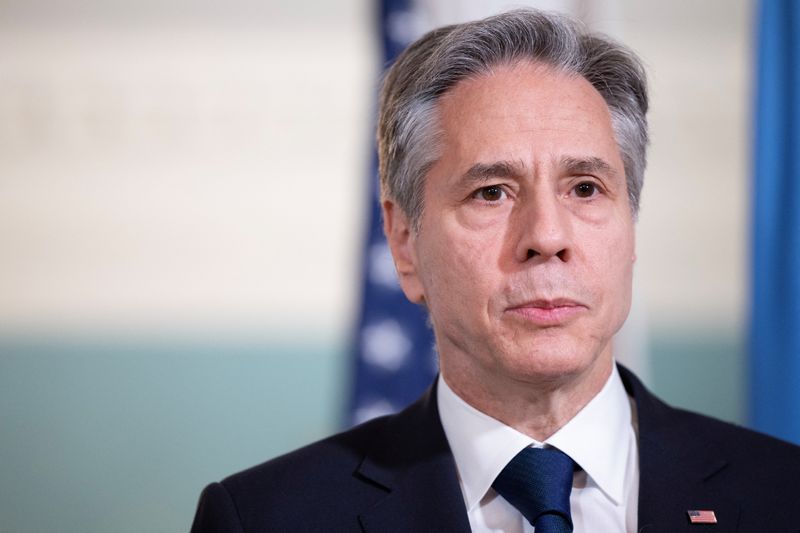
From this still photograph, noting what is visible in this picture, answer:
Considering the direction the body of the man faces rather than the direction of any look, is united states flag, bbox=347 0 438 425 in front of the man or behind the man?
behind

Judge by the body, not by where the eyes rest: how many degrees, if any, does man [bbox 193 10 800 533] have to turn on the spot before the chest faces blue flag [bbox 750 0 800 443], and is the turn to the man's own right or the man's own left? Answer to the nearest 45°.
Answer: approximately 135° to the man's own left

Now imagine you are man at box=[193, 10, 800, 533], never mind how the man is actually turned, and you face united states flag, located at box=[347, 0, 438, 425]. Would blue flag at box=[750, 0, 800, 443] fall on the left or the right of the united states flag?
right

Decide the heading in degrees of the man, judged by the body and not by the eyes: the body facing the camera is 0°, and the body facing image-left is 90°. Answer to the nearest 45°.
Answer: approximately 0°
